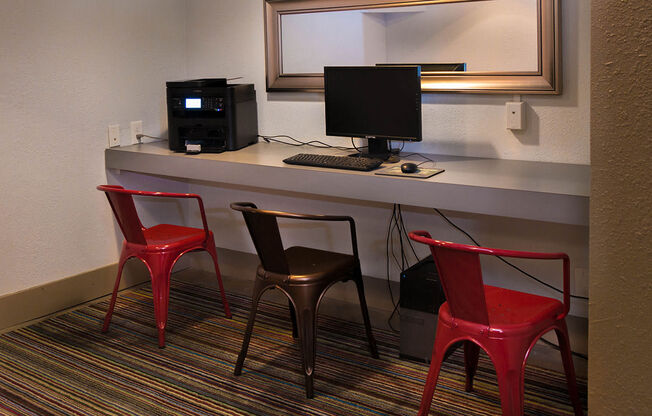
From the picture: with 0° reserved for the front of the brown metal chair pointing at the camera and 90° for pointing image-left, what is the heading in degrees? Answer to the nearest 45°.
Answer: approximately 225°

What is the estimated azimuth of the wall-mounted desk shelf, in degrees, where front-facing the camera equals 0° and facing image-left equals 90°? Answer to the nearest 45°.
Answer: approximately 45°

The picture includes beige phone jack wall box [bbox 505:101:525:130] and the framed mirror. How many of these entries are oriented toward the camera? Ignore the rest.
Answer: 2

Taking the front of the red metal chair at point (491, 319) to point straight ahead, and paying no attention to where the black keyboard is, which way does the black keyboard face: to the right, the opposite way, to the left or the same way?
the opposite way

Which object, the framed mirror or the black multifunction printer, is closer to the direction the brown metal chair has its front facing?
the framed mirror

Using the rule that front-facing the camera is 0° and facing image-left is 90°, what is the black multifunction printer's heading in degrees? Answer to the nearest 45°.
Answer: approximately 45°

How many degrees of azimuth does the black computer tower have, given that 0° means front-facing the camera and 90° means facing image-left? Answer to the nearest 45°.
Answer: approximately 45°

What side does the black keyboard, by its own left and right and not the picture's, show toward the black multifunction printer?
right
